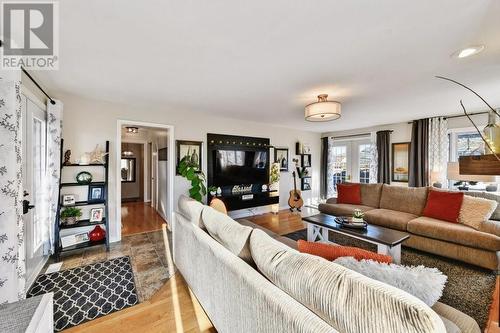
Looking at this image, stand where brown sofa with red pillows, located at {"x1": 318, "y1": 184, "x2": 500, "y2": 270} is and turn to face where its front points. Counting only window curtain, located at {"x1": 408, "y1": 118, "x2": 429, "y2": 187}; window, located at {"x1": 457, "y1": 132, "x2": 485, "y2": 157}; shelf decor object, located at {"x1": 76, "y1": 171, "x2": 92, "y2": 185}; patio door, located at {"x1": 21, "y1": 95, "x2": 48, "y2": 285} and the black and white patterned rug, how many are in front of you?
3

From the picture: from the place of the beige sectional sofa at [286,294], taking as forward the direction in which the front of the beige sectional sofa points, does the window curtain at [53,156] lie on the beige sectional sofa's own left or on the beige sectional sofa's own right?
on the beige sectional sofa's own left

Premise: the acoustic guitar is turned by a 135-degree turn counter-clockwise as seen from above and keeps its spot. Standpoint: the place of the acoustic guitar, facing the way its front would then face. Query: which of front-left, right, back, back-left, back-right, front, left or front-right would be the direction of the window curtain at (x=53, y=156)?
back-left

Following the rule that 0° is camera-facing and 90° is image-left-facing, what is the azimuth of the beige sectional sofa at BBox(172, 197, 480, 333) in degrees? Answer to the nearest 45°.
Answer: approximately 225°

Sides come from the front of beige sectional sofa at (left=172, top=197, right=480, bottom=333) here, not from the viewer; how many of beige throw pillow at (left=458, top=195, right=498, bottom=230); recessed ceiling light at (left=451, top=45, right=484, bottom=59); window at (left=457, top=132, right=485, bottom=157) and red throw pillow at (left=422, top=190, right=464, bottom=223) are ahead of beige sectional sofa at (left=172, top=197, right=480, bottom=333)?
4

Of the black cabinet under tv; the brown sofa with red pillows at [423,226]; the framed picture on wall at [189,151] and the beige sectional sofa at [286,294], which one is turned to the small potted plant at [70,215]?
the brown sofa with red pillows at [423,226]

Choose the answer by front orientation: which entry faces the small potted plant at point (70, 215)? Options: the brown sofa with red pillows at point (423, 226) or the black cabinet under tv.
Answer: the brown sofa with red pillows

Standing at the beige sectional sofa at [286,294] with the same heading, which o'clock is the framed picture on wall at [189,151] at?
The framed picture on wall is roughly at 9 o'clock from the beige sectional sofa.

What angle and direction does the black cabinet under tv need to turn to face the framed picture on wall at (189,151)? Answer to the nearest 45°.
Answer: approximately 90° to its right

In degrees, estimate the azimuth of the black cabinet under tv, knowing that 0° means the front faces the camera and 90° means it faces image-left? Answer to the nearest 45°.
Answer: approximately 315°

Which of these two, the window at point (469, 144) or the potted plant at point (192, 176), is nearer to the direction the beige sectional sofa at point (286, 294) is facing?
the window
